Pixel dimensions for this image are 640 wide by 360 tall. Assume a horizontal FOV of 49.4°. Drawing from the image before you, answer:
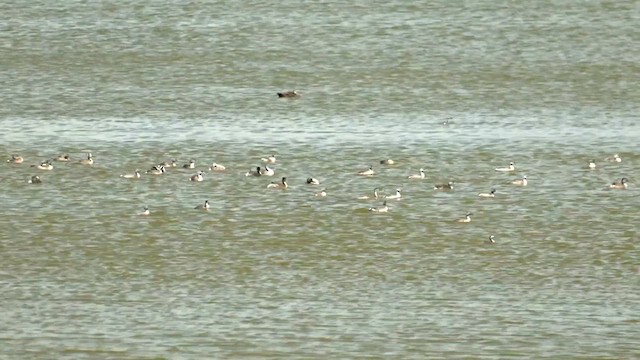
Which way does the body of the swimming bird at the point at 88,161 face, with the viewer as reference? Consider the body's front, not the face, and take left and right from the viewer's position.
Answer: facing to the right of the viewer

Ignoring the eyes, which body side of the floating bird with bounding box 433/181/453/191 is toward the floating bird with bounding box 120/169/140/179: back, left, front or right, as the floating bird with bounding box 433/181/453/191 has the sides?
back

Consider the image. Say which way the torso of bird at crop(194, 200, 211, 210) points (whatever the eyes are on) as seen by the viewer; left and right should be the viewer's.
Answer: facing to the right of the viewer

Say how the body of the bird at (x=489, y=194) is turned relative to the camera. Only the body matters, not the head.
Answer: to the viewer's right

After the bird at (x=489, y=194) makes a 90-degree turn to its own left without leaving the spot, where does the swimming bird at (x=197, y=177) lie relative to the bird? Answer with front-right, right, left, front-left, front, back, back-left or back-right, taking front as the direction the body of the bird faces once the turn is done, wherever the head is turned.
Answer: left

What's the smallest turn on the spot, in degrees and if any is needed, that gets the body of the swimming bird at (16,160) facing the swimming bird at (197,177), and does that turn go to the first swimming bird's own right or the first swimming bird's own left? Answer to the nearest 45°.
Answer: approximately 45° to the first swimming bird's own right

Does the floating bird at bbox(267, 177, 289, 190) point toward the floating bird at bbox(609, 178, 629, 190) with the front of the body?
yes
